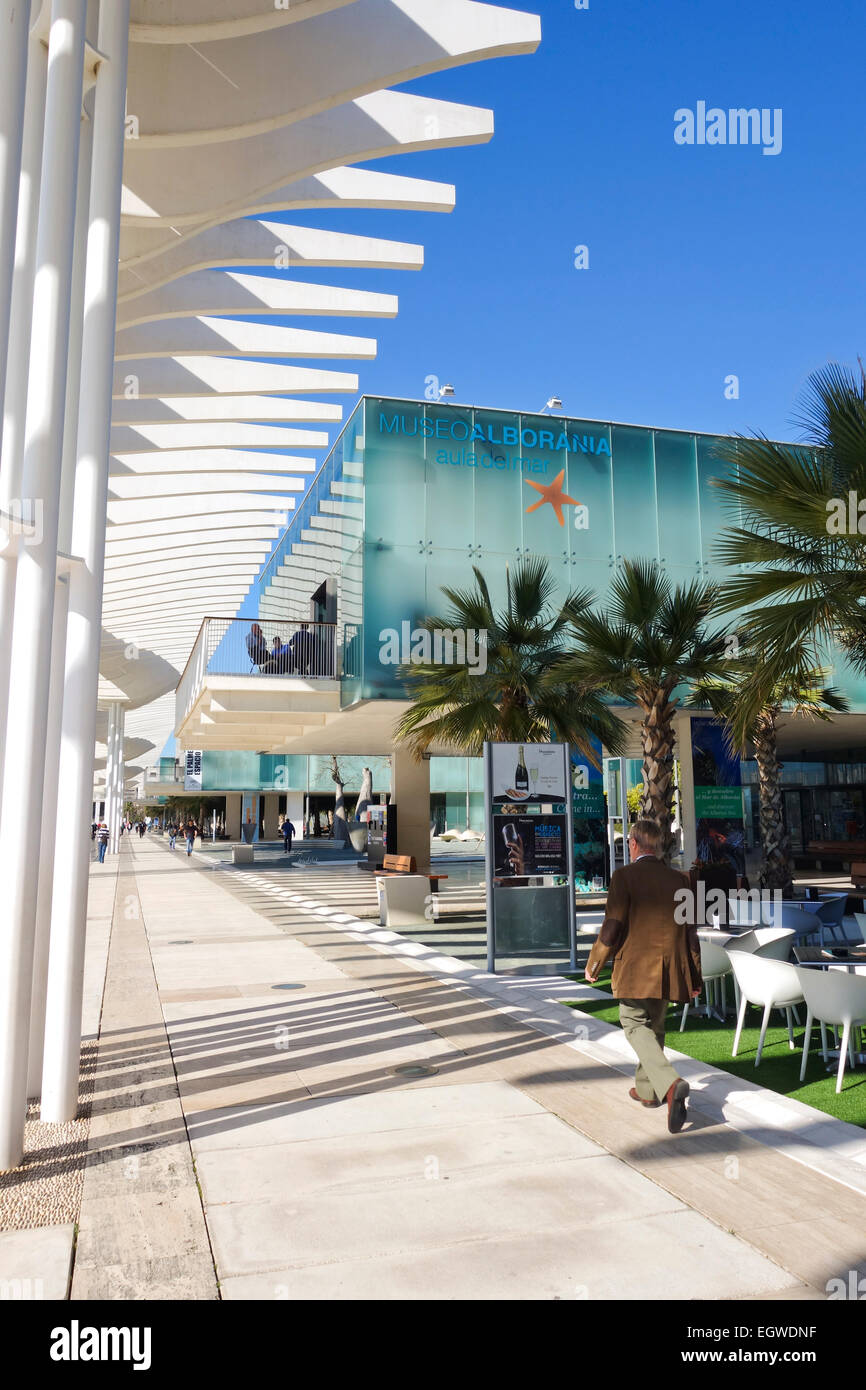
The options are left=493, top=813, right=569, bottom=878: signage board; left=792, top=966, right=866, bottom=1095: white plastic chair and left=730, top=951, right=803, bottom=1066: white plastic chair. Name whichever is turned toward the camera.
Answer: the signage board

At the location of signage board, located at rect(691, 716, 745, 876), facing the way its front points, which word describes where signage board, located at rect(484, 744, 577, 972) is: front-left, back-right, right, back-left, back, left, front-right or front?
front

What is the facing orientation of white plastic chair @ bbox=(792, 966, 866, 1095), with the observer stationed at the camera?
facing away from the viewer and to the right of the viewer

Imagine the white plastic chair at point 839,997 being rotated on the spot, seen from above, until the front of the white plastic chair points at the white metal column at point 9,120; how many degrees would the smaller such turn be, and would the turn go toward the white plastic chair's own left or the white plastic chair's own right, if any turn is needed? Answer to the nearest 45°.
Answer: approximately 180°

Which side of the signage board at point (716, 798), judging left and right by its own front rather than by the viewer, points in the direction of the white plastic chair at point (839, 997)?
front

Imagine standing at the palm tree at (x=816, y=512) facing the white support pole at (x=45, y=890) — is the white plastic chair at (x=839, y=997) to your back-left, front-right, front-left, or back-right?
front-left

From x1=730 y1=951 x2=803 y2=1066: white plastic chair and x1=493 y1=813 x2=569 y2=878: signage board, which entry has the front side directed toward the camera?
the signage board

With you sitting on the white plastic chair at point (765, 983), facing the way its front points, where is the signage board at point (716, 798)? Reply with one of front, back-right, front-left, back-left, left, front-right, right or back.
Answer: front-left

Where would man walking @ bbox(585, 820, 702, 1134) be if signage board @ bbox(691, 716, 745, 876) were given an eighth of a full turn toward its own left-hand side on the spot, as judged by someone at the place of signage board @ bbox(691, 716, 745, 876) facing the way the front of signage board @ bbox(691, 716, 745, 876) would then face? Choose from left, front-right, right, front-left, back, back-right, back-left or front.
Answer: front-right

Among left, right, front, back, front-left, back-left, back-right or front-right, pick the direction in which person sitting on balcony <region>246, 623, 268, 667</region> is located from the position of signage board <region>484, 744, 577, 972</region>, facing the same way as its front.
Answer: back-right

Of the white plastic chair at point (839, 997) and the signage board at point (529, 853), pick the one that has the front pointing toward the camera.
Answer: the signage board

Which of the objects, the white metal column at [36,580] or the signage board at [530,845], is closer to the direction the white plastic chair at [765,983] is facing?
the signage board

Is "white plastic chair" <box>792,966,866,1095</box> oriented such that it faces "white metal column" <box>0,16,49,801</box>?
no

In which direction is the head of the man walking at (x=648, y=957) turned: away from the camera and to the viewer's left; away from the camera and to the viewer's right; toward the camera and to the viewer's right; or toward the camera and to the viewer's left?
away from the camera and to the viewer's left

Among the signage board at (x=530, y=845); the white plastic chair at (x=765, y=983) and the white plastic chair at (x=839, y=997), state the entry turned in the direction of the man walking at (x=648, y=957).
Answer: the signage board

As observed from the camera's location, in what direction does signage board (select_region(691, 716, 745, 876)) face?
facing the viewer

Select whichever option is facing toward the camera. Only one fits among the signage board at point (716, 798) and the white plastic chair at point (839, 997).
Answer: the signage board

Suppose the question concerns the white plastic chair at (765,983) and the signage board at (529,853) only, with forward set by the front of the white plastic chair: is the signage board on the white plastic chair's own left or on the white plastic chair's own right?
on the white plastic chair's own left

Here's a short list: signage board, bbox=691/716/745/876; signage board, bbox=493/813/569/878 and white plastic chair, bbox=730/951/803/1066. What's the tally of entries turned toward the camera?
2

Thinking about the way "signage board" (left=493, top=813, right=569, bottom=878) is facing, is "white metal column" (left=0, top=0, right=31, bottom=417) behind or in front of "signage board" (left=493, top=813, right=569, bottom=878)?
in front

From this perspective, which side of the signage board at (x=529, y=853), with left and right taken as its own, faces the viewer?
front
